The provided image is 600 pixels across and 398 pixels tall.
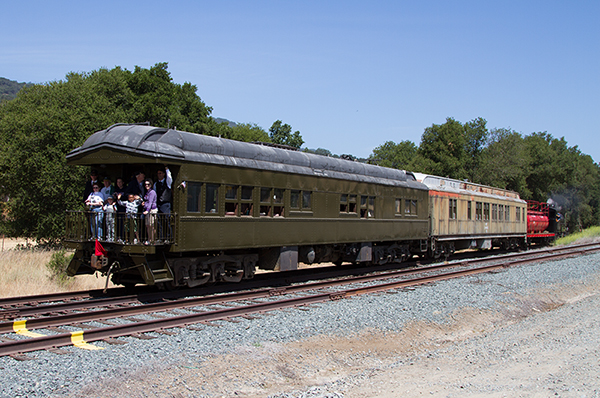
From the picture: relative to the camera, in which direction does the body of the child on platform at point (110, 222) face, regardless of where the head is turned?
toward the camera

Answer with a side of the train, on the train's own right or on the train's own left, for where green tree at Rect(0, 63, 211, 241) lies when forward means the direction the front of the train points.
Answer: on the train's own left

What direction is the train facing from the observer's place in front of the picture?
facing away from the viewer and to the right of the viewer

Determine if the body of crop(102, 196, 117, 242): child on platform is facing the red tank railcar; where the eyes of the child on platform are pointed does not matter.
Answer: no

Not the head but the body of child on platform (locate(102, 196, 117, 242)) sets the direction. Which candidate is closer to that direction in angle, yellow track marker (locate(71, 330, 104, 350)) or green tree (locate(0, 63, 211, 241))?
the yellow track marker

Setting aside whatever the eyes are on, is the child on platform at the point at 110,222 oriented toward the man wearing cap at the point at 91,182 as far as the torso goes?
no

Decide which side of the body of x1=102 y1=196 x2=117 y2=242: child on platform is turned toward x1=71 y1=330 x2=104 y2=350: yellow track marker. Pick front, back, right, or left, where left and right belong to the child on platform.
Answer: front

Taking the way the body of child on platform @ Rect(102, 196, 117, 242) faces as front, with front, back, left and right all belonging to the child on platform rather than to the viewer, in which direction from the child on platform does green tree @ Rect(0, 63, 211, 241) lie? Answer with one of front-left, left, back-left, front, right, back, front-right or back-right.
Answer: back

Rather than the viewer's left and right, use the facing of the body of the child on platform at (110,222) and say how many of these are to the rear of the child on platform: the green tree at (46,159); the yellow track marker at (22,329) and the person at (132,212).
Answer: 1

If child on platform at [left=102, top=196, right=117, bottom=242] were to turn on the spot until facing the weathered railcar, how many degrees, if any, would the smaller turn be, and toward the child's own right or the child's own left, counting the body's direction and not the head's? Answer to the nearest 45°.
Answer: approximately 135° to the child's own left

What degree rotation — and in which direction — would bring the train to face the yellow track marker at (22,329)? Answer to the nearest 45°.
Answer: approximately 180°

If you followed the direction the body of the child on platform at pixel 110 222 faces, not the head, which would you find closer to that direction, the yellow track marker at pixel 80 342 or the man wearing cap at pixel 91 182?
the yellow track marker
